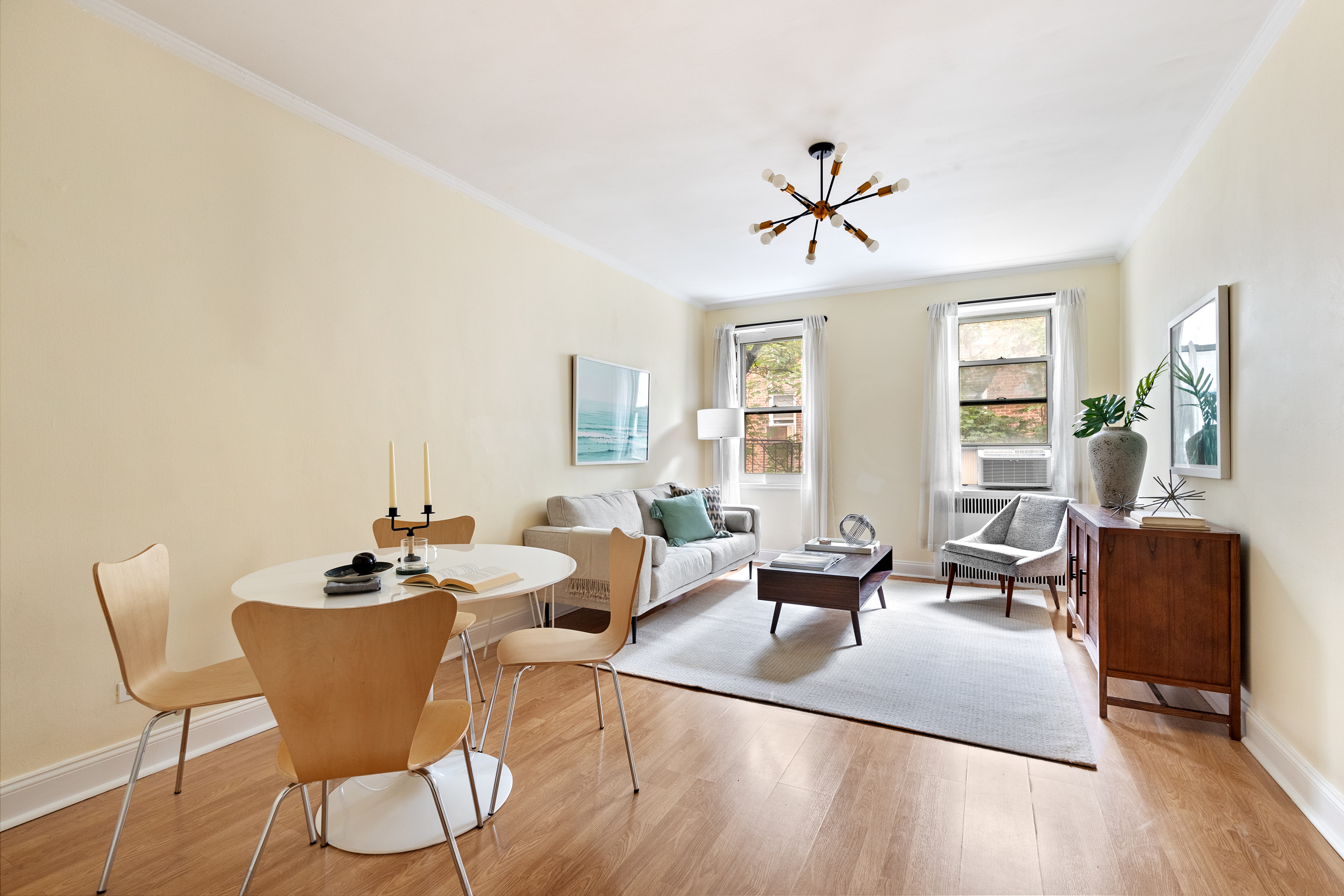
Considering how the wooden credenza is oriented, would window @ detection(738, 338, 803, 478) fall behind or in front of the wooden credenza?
in front

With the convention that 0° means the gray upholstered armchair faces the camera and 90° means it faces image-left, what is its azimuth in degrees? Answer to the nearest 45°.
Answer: approximately 45°

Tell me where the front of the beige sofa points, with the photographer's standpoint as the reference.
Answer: facing the viewer and to the right of the viewer

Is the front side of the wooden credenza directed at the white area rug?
yes

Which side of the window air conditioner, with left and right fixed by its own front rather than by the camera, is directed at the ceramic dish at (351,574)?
front

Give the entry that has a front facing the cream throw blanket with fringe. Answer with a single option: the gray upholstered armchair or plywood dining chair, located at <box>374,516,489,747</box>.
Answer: the gray upholstered armchair

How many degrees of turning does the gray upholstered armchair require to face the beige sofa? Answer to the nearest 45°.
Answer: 0° — it already faces it

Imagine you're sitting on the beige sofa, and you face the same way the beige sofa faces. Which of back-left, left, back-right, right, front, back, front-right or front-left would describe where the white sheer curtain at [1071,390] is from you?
front-left

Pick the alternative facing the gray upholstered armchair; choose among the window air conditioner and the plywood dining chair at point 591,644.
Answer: the window air conditioner

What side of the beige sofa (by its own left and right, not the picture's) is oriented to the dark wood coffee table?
front

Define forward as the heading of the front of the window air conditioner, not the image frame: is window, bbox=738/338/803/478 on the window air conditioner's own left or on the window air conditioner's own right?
on the window air conditioner's own right

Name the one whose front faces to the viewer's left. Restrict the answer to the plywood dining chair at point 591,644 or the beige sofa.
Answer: the plywood dining chair

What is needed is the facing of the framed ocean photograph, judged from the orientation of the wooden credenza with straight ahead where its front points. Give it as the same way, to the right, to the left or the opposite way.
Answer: the opposite way

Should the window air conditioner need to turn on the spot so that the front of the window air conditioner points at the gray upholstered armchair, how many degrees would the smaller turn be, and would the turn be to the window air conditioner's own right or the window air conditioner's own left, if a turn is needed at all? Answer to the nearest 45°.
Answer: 0° — it already faces it

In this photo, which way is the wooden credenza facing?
to the viewer's left

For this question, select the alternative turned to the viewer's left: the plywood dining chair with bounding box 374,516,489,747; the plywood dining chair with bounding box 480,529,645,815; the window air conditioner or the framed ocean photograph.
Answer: the plywood dining chair with bounding box 480,529,645,815

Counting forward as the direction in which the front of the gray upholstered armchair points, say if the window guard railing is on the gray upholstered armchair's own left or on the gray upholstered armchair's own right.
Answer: on the gray upholstered armchair's own right
